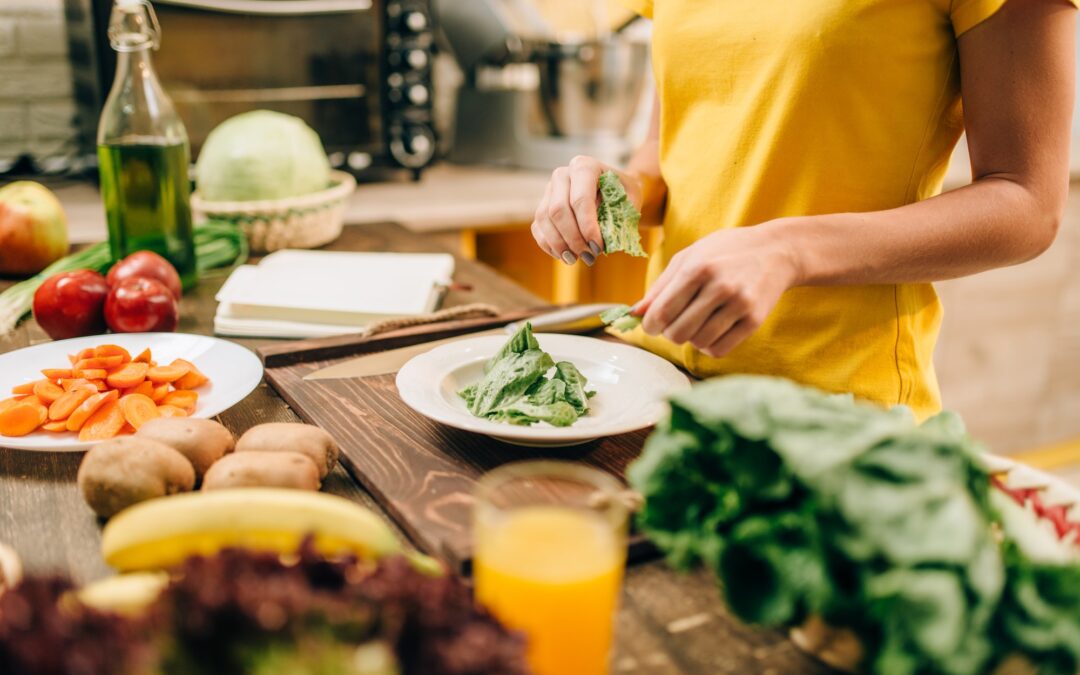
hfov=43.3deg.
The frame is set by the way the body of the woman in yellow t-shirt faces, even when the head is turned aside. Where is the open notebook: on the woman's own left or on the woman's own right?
on the woman's own right

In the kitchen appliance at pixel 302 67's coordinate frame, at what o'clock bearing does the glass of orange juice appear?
The glass of orange juice is roughly at 12 o'clock from the kitchen appliance.

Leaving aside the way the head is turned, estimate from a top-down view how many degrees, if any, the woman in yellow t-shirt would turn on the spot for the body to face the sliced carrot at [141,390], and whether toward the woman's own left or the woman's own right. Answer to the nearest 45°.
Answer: approximately 45° to the woman's own right

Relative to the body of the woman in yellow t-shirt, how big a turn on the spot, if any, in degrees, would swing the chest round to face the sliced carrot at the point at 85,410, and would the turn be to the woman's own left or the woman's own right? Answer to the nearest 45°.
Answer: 0° — they already face it

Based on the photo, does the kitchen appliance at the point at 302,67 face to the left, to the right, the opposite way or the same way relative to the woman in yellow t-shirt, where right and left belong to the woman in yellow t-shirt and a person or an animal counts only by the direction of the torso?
to the left

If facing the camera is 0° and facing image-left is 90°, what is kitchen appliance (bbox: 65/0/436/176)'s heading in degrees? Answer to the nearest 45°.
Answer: approximately 0°

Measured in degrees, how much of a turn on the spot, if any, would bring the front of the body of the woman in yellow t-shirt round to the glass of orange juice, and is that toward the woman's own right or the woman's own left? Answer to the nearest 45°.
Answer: approximately 45° to the woman's own left

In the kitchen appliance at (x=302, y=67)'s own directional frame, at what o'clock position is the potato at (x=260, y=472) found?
The potato is roughly at 12 o'clock from the kitchen appliance.

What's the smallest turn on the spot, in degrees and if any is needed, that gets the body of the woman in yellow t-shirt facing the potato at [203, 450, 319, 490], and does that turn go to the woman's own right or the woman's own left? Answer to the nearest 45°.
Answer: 0° — they already face it

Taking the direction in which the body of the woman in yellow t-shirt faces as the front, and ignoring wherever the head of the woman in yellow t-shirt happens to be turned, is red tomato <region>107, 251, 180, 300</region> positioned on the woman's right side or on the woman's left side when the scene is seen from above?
on the woman's right side
